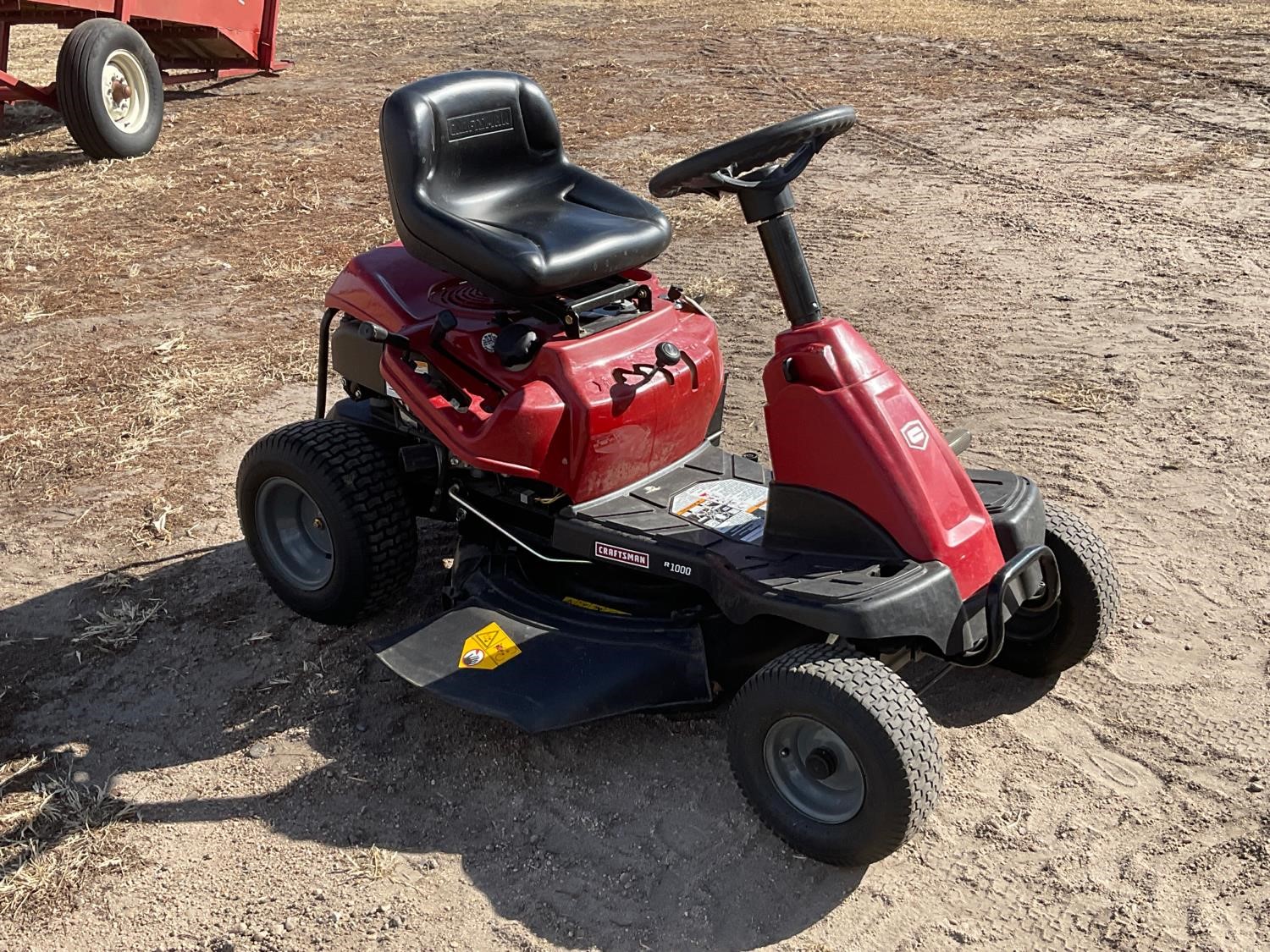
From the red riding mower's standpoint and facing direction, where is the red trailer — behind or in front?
behind

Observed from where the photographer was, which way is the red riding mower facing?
facing the viewer and to the right of the viewer
